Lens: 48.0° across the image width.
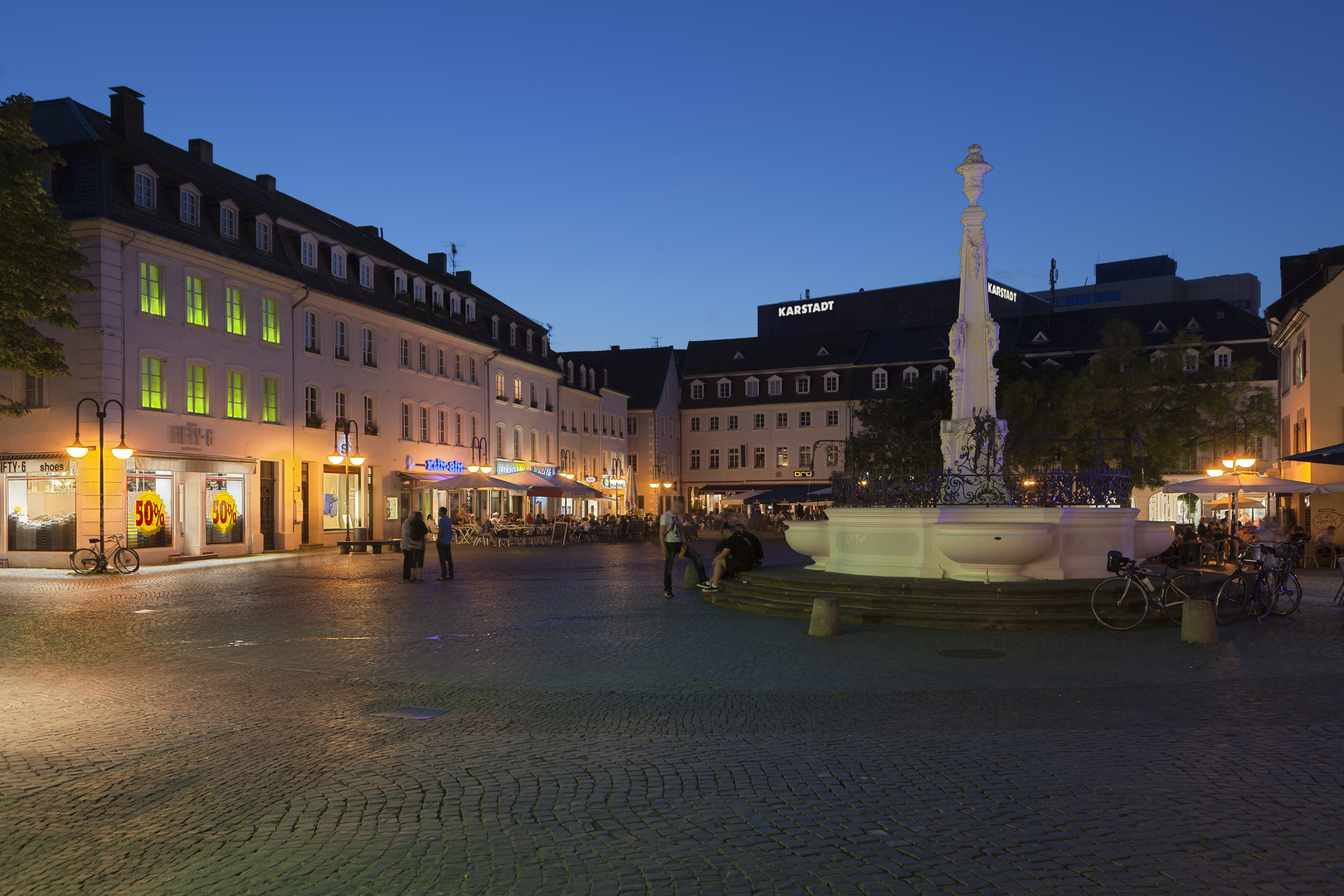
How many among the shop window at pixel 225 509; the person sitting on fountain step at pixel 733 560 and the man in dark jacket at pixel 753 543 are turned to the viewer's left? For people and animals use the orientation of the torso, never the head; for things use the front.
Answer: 2

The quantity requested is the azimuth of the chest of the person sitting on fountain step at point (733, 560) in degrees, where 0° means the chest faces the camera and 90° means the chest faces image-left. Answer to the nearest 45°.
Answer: approximately 90°

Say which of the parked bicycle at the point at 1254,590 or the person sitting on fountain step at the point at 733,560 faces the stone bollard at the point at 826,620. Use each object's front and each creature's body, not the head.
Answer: the parked bicycle

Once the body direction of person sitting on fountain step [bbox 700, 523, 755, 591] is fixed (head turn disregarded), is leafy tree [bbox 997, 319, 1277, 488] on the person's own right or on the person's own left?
on the person's own right

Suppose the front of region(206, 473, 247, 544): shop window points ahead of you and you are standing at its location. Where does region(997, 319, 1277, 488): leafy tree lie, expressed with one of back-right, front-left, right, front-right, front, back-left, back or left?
front-left

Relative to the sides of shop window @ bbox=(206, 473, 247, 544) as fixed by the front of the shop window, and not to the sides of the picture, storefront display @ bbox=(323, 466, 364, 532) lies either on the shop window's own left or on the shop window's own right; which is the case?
on the shop window's own left

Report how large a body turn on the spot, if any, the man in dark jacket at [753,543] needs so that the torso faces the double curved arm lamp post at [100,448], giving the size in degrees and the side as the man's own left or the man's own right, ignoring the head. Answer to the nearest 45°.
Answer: approximately 45° to the man's own right

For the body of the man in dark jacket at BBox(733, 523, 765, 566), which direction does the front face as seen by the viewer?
to the viewer's left

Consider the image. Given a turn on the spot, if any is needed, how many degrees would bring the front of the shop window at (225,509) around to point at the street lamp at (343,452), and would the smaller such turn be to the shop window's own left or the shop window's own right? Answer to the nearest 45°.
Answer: approximately 90° to the shop window's own left

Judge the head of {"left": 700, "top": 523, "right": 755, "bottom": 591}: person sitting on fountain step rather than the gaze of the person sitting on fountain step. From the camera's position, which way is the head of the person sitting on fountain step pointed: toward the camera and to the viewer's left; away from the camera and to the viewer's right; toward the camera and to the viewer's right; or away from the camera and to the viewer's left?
toward the camera and to the viewer's left
